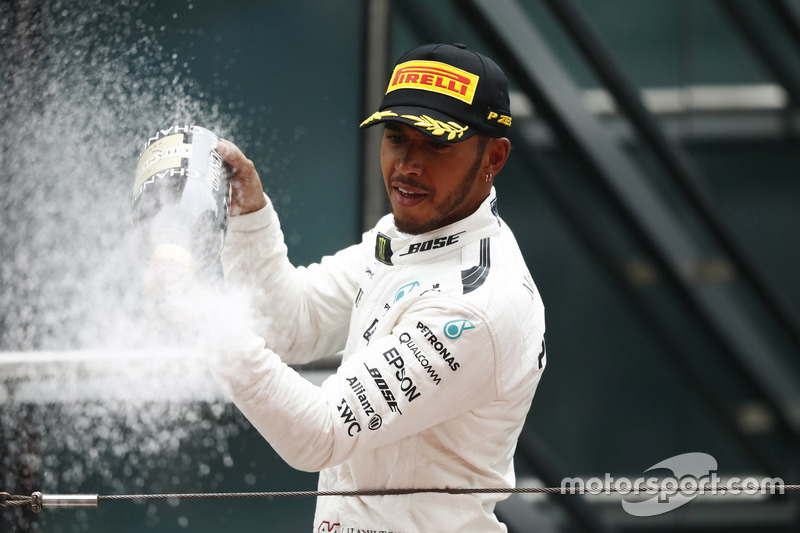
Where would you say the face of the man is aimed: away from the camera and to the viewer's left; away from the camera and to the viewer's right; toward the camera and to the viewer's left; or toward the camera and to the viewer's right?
toward the camera and to the viewer's left

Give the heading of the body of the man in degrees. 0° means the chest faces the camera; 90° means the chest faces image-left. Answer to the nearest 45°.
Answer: approximately 45°
